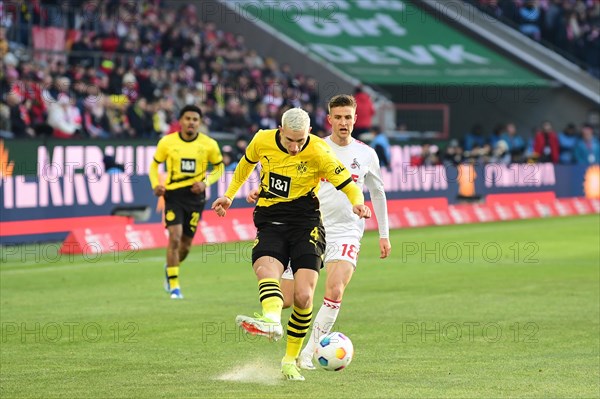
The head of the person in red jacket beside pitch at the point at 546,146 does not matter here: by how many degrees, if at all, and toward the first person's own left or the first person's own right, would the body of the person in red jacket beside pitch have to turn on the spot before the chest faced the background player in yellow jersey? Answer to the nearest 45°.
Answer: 0° — they already face them

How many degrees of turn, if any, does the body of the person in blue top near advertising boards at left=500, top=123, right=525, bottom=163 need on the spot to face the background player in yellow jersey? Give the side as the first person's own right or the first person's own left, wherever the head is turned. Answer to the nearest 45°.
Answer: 0° — they already face them

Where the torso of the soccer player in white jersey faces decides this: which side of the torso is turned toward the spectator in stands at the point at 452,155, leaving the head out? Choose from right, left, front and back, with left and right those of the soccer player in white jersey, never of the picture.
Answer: back

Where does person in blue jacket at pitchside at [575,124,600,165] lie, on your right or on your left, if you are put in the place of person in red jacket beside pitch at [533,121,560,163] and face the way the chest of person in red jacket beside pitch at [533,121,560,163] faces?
on your left

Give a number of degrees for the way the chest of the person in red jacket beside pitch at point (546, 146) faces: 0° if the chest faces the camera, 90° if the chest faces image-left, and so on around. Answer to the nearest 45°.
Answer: approximately 0°

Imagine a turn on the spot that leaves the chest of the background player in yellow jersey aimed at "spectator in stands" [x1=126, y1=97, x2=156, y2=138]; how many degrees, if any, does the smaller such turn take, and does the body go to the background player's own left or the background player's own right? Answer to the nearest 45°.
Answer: approximately 180°

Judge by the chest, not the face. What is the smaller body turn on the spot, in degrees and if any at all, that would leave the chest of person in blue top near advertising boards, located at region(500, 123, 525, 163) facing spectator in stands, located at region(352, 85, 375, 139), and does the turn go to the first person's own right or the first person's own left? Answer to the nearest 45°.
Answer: approximately 45° to the first person's own right
